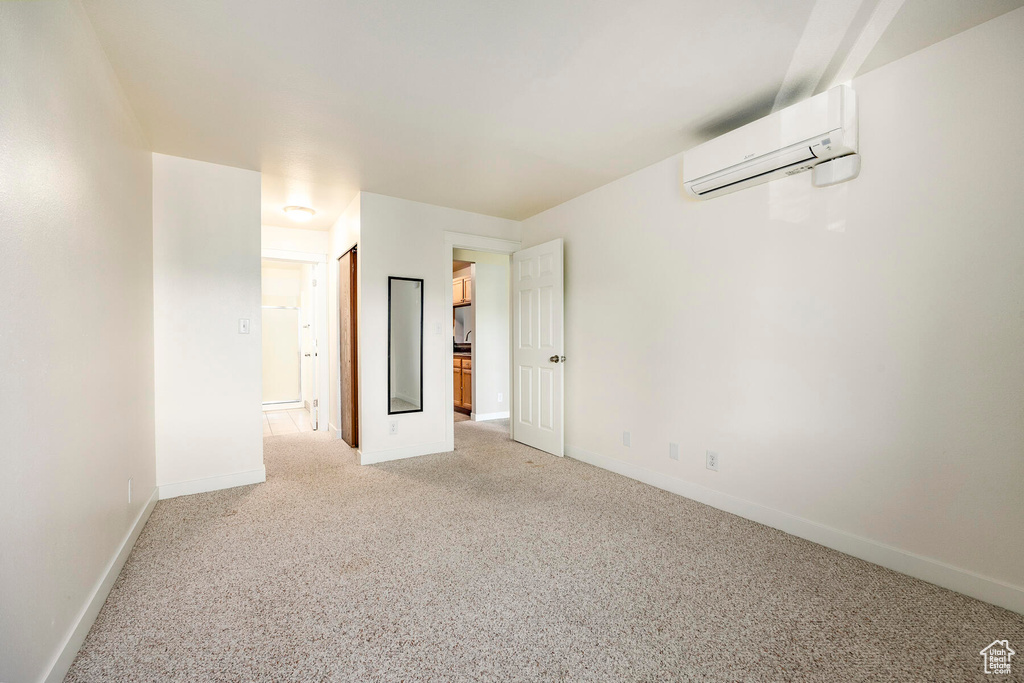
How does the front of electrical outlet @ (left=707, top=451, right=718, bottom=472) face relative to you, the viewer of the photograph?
facing the viewer and to the left of the viewer

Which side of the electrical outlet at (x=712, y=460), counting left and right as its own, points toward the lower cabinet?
right

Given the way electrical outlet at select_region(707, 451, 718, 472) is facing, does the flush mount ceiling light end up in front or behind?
in front

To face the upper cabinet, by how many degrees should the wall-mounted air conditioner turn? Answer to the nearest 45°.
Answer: approximately 90° to its right

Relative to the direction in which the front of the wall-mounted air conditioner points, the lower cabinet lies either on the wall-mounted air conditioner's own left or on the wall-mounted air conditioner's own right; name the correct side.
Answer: on the wall-mounted air conditioner's own right

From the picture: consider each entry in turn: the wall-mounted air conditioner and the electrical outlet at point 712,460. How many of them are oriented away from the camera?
0

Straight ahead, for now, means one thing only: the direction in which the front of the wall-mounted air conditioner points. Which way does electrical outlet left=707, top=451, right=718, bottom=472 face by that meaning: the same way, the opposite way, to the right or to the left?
the same way

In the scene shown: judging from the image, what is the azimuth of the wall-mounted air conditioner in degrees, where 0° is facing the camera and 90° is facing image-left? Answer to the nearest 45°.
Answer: approximately 45°

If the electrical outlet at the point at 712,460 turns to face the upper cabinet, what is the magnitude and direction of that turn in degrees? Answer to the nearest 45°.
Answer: approximately 90° to its right
